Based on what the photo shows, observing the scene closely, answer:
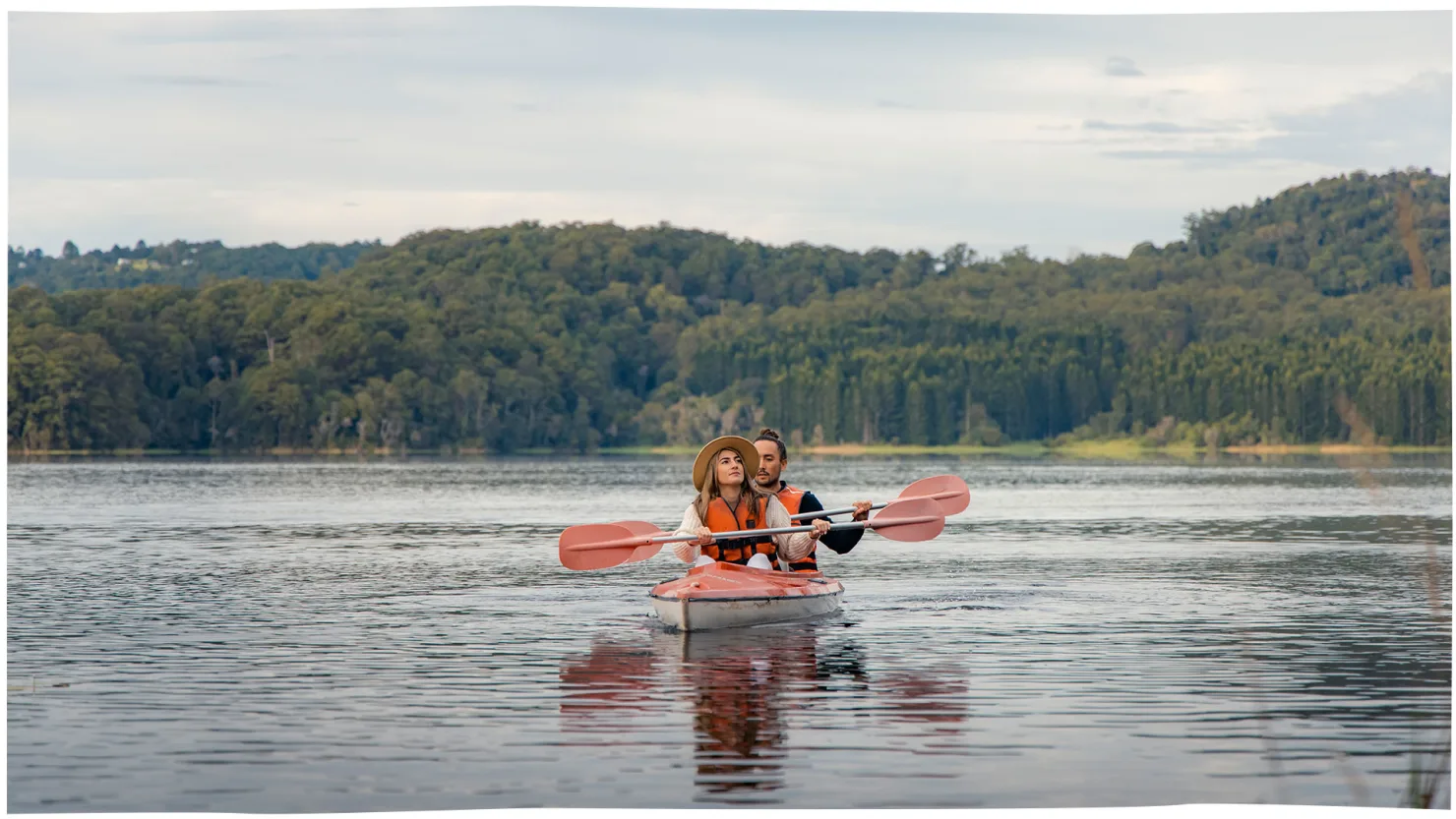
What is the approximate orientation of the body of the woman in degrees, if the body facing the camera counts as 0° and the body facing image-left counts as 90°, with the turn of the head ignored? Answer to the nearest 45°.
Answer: approximately 0°

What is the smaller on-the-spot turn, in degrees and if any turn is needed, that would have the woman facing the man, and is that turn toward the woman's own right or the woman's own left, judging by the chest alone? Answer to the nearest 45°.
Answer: approximately 135° to the woman's own left
